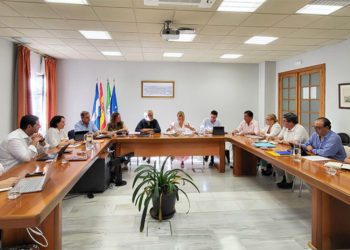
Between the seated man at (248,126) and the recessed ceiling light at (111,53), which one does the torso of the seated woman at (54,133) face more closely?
the seated man

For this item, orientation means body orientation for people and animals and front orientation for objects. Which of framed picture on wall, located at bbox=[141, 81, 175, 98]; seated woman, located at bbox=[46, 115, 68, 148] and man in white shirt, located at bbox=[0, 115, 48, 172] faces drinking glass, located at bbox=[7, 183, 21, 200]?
the framed picture on wall

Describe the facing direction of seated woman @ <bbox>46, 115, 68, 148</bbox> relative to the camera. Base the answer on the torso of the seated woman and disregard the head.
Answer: to the viewer's right

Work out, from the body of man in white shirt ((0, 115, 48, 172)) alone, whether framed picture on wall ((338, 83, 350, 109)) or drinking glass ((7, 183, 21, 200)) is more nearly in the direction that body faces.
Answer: the framed picture on wall

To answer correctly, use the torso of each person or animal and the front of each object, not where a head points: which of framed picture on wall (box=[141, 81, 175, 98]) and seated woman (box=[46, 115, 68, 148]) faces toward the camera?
the framed picture on wall

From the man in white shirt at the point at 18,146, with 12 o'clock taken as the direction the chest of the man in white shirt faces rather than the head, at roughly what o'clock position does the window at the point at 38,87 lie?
The window is roughly at 9 o'clock from the man in white shirt.

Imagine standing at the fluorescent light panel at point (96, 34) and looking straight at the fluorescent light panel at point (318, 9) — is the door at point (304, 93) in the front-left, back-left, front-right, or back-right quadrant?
front-left

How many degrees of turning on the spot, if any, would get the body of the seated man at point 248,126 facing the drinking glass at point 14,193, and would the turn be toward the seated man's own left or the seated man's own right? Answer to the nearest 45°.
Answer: approximately 45° to the seated man's own left

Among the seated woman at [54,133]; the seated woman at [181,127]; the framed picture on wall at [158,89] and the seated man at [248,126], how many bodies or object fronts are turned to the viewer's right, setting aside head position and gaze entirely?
1

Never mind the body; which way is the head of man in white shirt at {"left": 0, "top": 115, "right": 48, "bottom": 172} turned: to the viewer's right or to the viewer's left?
to the viewer's right

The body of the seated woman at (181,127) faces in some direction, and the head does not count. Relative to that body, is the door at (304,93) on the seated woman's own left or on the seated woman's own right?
on the seated woman's own left

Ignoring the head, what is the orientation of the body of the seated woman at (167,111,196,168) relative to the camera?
toward the camera

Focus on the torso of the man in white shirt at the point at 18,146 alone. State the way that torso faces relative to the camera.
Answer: to the viewer's right
